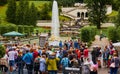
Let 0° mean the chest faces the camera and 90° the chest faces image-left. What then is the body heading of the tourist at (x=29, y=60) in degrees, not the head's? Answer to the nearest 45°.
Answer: approximately 180°

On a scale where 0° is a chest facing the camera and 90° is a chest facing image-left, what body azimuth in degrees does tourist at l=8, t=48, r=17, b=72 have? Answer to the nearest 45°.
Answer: approximately 180°

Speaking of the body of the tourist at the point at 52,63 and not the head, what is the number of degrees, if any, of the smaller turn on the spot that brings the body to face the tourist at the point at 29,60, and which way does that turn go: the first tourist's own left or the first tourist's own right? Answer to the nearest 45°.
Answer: approximately 45° to the first tourist's own left

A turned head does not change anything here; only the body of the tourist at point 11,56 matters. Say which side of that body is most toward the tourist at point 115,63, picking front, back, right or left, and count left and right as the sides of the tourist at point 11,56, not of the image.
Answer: right

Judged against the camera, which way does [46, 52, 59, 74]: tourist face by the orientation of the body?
away from the camera

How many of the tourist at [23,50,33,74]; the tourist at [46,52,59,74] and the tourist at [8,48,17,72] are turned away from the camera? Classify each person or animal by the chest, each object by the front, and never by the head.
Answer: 3

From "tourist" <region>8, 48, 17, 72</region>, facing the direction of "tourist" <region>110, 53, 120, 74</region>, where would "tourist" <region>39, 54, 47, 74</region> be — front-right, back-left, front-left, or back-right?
front-right
